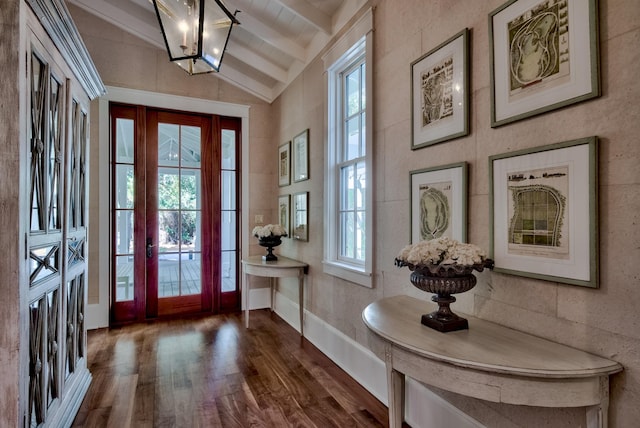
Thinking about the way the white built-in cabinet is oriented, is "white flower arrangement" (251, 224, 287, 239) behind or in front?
in front

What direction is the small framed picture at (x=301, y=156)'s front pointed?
to the viewer's left

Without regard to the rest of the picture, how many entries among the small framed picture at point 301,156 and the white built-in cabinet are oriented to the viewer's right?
1

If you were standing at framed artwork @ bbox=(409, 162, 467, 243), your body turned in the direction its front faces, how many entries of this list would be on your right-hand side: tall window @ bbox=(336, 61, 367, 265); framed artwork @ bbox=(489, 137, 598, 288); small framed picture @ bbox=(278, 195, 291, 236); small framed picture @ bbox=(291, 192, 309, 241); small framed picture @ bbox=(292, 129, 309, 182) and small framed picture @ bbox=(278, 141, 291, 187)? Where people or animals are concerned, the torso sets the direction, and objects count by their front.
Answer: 5

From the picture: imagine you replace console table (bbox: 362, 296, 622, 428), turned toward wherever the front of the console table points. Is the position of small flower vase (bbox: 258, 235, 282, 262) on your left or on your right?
on your right

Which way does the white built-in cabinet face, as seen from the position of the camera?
facing to the right of the viewer
